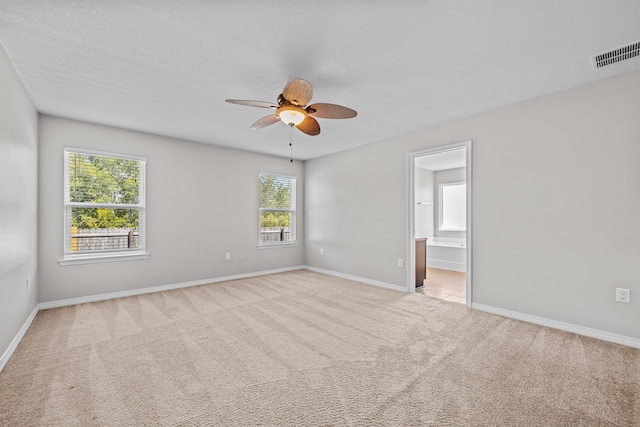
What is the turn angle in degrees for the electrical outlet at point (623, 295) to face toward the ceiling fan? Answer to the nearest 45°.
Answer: approximately 45° to its right

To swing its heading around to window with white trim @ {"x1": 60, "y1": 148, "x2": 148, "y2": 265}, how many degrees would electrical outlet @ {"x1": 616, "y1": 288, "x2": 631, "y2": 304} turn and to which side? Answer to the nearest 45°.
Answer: approximately 45° to its right

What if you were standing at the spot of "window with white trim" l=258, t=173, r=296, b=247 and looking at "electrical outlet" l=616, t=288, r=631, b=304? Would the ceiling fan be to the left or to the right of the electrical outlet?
right

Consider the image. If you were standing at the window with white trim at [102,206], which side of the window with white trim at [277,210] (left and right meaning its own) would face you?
right

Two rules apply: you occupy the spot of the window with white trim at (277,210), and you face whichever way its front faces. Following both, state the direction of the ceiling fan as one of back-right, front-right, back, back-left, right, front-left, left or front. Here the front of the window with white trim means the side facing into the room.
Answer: front-right

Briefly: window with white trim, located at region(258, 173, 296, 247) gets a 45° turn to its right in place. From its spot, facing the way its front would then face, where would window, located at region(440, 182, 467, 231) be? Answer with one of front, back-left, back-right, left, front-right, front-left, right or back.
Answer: left

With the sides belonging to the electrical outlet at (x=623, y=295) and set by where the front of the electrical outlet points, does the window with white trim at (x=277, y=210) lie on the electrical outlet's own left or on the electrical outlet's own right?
on the electrical outlet's own right

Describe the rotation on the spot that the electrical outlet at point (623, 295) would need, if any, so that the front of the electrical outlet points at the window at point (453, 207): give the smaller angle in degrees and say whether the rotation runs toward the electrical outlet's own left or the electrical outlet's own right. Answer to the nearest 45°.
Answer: approximately 135° to the electrical outlet's own right

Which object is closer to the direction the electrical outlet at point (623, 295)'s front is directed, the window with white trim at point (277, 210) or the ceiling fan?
the ceiling fan

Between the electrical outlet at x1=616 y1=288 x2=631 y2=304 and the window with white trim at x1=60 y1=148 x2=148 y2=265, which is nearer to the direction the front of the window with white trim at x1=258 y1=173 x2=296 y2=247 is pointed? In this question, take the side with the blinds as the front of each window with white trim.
the electrical outlet

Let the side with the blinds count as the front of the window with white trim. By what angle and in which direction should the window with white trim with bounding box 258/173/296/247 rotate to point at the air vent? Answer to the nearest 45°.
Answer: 0° — it already faces it

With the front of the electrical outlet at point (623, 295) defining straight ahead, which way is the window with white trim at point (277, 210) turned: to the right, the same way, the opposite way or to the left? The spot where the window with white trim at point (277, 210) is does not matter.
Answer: to the left

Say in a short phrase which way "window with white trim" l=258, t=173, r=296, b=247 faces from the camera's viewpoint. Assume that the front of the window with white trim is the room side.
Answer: facing the viewer and to the right of the viewer
